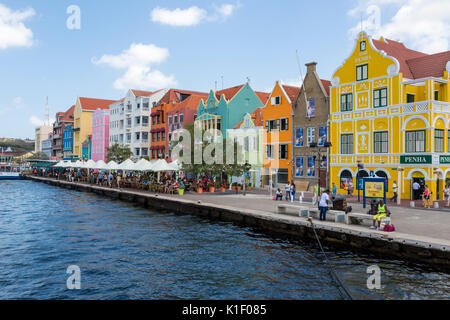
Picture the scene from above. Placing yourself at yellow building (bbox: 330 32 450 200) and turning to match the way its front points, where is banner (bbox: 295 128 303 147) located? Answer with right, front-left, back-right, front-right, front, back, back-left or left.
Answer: right

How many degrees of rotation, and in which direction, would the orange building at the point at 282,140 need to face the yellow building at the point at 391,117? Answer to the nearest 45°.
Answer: approximately 90° to its left

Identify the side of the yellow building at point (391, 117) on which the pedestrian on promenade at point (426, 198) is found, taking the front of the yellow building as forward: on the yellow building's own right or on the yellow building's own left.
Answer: on the yellow building's own left

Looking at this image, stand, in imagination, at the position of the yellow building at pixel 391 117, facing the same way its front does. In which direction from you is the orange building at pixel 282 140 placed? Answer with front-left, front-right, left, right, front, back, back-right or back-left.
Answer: right

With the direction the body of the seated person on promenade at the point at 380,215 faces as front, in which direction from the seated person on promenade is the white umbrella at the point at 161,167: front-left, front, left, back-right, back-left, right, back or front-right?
right

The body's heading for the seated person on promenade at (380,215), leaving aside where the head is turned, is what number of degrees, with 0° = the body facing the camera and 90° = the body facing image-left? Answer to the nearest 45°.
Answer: approximately 45°

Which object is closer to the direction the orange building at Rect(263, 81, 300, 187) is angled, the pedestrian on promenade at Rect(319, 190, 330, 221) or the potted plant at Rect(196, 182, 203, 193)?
the potted plant

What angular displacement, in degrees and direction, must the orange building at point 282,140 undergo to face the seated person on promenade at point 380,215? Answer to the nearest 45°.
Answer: approximately 45° to its left

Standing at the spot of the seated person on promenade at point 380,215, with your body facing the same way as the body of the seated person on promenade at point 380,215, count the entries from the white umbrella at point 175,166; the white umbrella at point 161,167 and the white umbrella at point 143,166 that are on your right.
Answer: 3

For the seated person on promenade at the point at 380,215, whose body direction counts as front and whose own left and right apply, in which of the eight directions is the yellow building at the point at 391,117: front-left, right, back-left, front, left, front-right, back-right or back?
back-right

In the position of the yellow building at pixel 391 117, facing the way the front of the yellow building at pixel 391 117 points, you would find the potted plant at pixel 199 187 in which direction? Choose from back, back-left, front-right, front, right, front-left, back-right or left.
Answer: front-right
